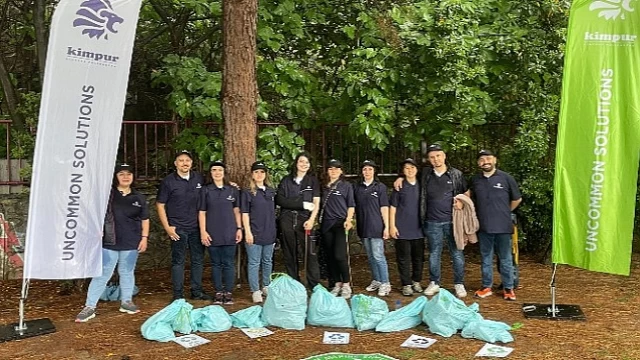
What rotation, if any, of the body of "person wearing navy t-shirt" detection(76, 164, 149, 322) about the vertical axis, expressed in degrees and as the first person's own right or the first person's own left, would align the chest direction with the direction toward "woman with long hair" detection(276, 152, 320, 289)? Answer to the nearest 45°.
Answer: approximately 90° to the first person's own left

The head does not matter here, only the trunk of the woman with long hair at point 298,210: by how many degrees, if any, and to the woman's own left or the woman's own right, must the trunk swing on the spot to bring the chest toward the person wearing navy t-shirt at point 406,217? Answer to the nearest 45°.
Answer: approximately 90° to the woman's own left

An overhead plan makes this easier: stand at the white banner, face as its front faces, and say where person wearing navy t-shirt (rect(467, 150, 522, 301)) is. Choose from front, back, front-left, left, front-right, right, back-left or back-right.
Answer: left

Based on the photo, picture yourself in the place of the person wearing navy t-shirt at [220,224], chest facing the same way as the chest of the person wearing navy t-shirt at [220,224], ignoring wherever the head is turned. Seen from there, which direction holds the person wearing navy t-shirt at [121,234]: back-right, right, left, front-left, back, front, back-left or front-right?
right

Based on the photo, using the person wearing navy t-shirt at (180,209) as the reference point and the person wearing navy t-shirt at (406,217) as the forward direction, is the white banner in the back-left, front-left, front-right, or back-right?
back-right

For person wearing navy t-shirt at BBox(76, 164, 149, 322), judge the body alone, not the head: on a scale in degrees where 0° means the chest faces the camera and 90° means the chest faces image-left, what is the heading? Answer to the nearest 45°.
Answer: approximately 0°

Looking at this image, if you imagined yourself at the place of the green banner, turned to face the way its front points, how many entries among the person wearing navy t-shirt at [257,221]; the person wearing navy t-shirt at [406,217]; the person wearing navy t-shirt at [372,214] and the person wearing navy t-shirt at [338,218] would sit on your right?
4

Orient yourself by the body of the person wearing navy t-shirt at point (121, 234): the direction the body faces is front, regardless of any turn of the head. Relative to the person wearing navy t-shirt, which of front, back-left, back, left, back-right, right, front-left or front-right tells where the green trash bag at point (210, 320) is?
front-left

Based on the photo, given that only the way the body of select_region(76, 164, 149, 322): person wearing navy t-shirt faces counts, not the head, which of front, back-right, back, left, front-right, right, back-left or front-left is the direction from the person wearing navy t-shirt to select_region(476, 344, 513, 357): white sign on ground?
front-left

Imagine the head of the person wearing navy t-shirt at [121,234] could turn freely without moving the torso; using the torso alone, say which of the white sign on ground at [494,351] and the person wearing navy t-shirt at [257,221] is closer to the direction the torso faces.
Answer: the white sign on ground
